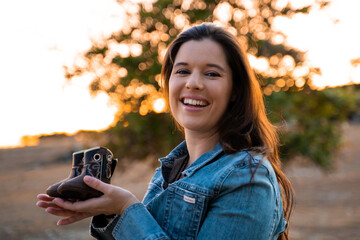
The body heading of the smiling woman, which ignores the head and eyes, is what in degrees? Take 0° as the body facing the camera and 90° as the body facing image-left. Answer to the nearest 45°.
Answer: approximately 45°

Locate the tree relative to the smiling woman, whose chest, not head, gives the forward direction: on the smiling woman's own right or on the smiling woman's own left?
on the smiling woman's own right
